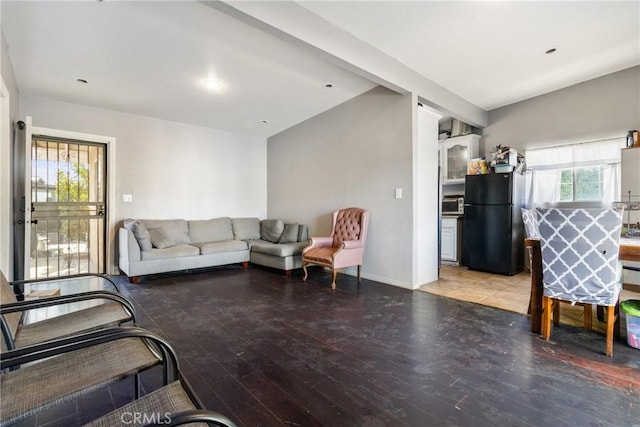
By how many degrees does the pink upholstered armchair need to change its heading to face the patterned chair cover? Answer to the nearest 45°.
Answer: approximately 90° to its left

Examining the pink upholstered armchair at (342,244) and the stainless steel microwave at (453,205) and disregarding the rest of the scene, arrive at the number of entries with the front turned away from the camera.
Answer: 0

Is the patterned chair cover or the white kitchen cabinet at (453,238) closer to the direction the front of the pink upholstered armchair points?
the patterned chair cover

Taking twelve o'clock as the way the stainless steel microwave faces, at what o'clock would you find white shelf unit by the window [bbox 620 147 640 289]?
The white shelf unit by the window is roughly at 10 o'clock from the stainless steel microwave.

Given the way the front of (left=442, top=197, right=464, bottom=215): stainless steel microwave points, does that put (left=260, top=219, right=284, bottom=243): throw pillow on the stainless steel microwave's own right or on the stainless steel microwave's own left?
on the stainless steel microwave's own right

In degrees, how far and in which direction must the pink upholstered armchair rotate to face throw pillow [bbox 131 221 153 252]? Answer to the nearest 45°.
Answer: approximately 45° to its right

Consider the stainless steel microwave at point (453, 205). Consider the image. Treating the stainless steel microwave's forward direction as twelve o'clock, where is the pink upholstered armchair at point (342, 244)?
The pink upholstered armchair is roughly at 1 o'clock from the stainless steel microwave.

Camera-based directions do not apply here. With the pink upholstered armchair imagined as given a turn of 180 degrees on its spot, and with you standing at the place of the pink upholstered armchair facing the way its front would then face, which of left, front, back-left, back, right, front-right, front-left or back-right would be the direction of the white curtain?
front-right

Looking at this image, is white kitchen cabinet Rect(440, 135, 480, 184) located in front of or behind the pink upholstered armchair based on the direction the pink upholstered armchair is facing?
behind

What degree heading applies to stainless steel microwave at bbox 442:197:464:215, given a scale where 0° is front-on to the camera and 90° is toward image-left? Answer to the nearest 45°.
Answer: approximately 0°

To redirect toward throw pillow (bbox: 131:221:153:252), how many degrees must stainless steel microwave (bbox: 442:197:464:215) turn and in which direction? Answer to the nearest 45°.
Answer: approximately 45° to its right

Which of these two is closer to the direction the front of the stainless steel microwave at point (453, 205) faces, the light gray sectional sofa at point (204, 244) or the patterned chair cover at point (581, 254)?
the patterned chair cover

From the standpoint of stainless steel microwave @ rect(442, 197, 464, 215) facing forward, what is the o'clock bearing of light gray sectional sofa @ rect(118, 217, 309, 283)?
The light gray sectional sofa is roughly at 2 o'clock from the stainless steel microwave.

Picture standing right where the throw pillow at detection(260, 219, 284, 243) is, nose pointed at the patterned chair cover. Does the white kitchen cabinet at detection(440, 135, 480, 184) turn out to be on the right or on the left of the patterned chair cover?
left

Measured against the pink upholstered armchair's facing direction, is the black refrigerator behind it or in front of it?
behind
